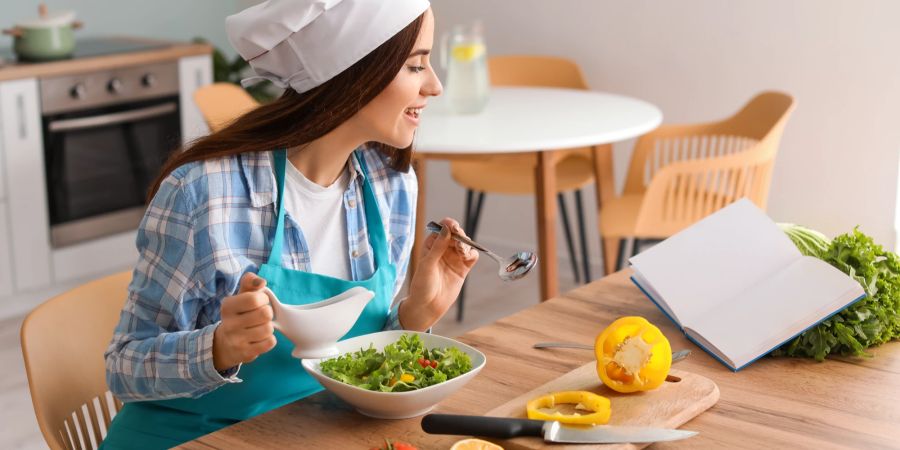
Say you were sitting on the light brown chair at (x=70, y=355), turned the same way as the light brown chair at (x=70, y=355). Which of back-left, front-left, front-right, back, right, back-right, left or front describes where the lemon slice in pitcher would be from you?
left

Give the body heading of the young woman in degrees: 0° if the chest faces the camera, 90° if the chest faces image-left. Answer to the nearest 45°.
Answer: approximately 315°

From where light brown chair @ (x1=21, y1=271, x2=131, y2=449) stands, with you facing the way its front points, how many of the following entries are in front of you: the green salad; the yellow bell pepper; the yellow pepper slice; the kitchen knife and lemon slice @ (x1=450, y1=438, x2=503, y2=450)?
5

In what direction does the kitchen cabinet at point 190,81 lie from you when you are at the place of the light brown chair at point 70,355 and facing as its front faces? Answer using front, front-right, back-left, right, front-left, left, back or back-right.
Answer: back-left

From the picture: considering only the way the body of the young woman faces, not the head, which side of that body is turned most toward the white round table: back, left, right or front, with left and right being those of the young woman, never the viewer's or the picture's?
left

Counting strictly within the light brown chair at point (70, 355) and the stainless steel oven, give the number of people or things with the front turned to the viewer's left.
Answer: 0

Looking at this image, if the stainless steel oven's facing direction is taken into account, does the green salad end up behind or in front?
in front

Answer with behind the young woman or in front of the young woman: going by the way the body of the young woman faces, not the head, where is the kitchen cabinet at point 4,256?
behind

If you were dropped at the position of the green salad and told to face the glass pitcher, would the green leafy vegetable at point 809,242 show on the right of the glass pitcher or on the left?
right

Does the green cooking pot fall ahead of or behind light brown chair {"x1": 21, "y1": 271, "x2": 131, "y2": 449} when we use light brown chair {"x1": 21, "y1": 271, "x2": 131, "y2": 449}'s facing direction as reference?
behind

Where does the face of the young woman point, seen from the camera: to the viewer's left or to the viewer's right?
to the viewer's right

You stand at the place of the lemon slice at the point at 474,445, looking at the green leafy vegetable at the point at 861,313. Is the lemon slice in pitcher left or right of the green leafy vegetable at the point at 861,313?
left

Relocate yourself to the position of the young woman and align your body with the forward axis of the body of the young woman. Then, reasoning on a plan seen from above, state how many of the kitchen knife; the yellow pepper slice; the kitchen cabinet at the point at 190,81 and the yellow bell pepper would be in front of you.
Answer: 3

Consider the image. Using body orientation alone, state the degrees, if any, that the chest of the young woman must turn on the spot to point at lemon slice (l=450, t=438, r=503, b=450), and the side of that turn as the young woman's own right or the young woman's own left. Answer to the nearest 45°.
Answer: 0° — they already face it

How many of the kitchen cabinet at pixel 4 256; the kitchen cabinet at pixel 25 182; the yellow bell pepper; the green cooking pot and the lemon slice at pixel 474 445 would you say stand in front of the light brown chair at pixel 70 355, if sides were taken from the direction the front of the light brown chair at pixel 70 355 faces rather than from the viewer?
2

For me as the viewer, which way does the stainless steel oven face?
facing the viewer and to the right of the viewer

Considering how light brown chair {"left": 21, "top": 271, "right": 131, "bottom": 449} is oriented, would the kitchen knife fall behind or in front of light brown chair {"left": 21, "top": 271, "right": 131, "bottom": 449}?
in front
